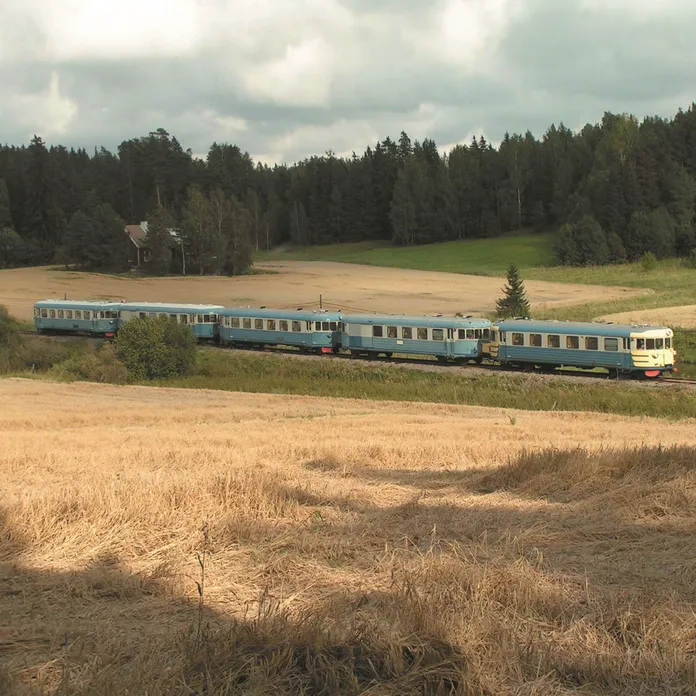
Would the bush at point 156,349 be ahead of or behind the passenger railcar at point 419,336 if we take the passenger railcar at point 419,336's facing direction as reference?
behind

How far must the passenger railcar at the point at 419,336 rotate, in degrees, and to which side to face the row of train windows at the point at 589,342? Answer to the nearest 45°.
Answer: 0° — it already faces it

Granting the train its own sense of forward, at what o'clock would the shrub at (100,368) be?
The shrub is roughly at 5 o'clock from the train.

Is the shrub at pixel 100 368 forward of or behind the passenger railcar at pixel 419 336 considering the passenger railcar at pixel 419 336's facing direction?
behind

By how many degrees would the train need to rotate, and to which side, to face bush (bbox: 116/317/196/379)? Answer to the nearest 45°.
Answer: approximately 135° to its right

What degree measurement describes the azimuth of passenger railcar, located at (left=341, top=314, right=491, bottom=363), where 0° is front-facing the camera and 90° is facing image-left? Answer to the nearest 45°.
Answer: approximately 315°

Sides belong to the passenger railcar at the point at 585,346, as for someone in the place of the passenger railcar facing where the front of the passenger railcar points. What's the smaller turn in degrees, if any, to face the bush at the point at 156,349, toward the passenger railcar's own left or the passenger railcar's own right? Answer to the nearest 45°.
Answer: approximately 135° to the passenger railcar's own right

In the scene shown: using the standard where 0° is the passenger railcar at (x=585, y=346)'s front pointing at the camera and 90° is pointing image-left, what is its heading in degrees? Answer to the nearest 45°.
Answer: approximately 315°

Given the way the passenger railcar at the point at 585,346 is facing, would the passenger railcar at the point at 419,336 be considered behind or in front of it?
behind

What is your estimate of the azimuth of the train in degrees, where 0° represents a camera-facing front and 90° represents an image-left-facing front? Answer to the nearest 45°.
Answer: approximately 315°
